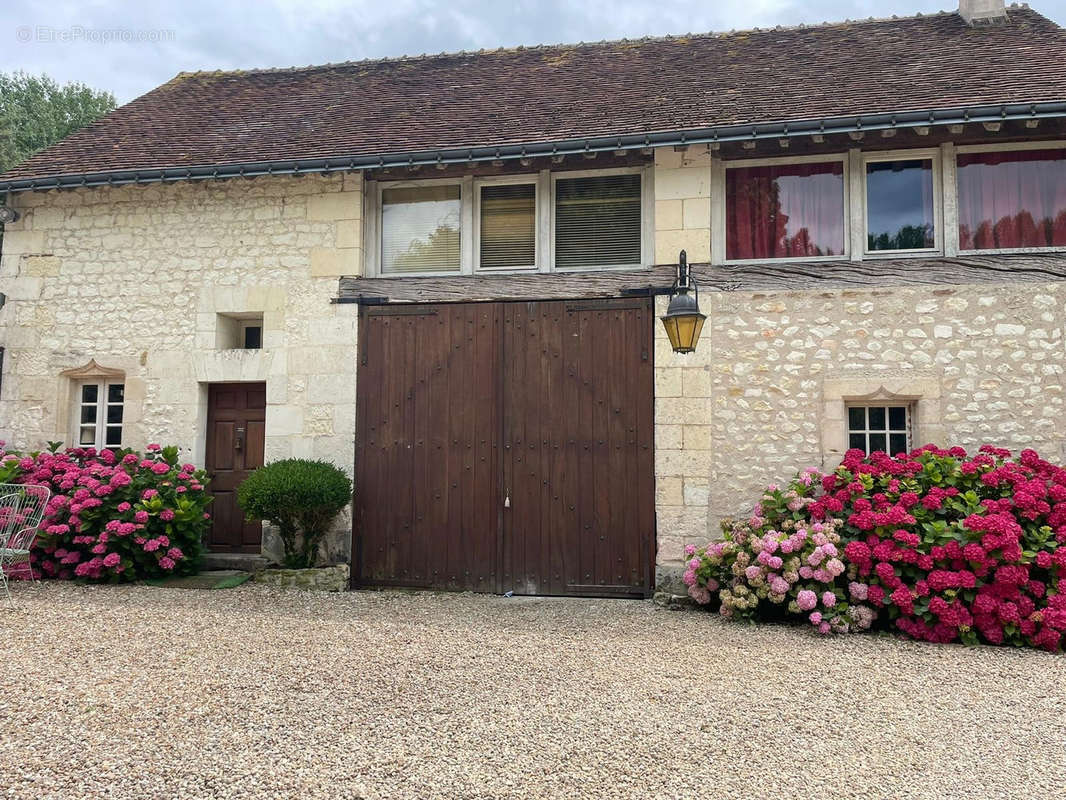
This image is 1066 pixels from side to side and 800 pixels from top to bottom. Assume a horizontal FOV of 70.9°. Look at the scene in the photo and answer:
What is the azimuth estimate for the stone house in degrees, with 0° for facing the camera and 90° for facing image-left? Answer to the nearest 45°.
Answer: approximately 0°

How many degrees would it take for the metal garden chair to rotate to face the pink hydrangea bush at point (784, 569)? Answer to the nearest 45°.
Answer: approximately 90° to its left

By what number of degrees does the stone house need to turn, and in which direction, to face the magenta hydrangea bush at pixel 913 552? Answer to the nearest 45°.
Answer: approximately 45° to its left

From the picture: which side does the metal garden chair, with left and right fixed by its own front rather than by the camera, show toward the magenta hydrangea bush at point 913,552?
left

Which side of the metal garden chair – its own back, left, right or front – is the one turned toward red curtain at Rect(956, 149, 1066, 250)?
left

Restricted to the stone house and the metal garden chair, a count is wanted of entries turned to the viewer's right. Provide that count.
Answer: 0

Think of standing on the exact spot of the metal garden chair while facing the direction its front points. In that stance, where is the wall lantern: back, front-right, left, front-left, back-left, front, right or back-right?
left

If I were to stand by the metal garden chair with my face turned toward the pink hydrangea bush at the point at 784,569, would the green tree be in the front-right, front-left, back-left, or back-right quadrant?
back-left
